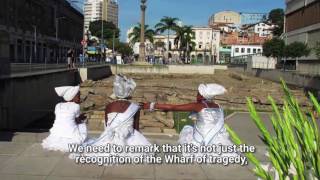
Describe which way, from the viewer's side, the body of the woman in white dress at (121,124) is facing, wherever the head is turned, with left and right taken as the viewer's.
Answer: facing away from the viewer

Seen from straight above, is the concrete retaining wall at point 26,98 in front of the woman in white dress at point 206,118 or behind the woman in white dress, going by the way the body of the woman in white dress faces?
in front

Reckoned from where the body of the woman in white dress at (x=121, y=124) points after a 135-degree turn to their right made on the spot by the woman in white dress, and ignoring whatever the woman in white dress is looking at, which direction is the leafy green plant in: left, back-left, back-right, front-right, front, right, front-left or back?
front-right

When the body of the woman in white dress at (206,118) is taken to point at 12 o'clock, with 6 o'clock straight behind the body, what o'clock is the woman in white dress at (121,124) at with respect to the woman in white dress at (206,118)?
the woman in white dress at (121,124) is roughly at 10 o'clock from the woman in white dress at (206,118).

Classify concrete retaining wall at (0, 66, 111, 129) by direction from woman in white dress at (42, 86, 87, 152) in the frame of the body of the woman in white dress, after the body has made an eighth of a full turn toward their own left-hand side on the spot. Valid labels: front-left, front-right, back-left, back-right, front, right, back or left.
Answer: front

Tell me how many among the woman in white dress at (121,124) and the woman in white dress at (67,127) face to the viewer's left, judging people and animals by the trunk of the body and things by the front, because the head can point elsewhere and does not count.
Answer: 0

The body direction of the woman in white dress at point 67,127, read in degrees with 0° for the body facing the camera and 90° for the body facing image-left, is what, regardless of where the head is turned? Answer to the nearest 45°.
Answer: approximately 225°

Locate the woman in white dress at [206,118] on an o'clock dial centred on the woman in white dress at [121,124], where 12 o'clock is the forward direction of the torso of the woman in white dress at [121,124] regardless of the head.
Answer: the woman in white dress at [206,118] is roughly at 3 o'clock from the woman in white dress at [121,124].

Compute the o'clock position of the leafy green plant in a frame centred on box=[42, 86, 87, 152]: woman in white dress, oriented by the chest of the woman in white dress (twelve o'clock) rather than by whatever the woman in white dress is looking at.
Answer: The leafy green plant is roughly at 4 o'clock from the woman in white dress.

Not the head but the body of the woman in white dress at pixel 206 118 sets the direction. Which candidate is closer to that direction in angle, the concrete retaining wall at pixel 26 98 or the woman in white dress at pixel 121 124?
the concrete retaining wall

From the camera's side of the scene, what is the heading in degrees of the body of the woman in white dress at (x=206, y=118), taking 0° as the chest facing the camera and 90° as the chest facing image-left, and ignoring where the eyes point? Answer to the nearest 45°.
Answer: approximately 135°

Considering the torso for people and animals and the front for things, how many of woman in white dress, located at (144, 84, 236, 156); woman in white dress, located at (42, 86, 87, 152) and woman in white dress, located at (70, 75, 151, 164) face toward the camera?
0

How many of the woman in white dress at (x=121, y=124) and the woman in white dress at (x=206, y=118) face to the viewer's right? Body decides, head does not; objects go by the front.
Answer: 0
